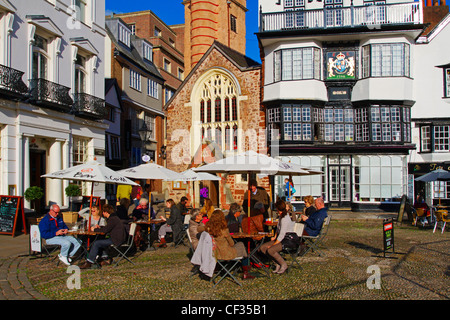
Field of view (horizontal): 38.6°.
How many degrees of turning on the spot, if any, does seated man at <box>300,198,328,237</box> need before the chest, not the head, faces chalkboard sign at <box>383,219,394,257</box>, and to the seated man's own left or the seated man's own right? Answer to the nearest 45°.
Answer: approximately 180°

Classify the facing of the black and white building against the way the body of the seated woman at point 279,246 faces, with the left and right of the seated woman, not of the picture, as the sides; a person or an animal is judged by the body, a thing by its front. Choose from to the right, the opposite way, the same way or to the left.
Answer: to the left

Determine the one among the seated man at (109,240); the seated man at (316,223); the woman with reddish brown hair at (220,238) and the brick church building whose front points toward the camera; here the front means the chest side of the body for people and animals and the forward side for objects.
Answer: the brick church building

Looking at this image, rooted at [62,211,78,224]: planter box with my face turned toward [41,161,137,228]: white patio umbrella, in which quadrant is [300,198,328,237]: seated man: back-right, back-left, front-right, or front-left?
front-left

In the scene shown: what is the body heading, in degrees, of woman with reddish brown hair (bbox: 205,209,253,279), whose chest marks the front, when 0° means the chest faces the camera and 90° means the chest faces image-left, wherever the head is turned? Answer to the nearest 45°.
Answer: approximately 225°

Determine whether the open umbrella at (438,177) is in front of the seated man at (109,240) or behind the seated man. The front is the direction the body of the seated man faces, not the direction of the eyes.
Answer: behind

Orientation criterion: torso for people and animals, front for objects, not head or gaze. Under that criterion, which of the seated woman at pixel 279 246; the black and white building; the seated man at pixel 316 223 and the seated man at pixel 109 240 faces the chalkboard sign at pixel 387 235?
the black and white building

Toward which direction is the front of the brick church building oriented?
toward the camera

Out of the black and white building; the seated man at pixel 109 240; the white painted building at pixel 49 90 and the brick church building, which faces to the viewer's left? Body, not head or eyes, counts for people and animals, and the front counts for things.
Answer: the seated man

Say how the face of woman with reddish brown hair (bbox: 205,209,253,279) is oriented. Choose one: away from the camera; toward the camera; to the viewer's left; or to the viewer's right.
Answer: away from the camera

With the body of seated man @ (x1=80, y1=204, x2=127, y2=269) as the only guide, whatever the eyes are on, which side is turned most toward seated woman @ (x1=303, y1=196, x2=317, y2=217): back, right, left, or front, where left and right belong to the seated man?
back

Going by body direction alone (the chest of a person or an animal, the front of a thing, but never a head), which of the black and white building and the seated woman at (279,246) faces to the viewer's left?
the seated woman

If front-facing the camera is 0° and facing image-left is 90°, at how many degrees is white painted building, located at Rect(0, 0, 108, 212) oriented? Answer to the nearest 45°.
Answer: approximately 315°

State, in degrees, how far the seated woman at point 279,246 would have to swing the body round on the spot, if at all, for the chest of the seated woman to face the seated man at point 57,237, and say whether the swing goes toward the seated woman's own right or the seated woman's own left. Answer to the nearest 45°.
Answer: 0° — they already face them

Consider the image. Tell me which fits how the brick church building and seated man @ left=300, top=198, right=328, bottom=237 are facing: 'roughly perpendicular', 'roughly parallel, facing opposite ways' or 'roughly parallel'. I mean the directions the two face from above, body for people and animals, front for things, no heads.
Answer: roughly perpendicular

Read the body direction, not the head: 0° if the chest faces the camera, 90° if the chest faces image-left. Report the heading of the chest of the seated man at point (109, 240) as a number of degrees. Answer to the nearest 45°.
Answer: approximately 90°

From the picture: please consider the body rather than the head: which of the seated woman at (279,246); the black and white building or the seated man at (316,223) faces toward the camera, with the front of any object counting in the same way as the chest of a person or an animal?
the black and white building
